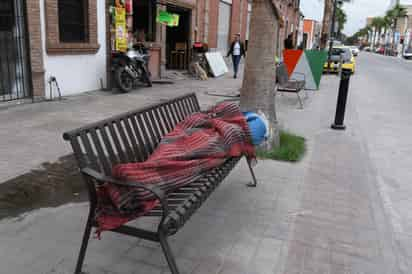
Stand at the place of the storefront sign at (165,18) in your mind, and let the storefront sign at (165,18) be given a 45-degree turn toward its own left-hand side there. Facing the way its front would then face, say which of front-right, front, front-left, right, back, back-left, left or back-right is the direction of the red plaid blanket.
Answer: right

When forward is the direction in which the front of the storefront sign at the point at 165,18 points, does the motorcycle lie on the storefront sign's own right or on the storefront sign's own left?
on the storefront sign's own right

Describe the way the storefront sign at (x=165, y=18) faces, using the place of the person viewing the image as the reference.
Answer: facing the viewer and to the right of the viewer

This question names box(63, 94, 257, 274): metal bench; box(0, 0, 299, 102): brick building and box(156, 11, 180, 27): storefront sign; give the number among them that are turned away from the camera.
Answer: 0

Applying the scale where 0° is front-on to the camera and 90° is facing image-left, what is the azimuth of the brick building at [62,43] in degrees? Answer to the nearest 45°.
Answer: approximately 315°

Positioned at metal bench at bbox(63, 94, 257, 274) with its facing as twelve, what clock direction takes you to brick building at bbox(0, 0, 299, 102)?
The brick building is roughly at 7 o'clock from the metal bench.

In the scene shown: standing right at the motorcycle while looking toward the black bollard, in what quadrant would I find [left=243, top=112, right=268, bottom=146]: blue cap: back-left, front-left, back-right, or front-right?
front-right

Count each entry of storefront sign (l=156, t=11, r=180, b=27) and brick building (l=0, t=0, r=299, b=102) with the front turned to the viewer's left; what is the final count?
0

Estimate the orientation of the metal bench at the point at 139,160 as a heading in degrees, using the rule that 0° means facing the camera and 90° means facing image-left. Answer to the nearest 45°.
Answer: approximately 315°

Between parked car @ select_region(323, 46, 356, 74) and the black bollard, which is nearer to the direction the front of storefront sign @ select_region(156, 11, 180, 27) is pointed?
the black bollard

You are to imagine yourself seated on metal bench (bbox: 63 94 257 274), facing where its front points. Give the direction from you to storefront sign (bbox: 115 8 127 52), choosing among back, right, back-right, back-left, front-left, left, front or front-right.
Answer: back-left

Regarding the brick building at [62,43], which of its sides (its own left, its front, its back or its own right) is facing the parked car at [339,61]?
left

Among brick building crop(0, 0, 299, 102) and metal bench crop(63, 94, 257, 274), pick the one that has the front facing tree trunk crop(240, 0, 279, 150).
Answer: the brick building
